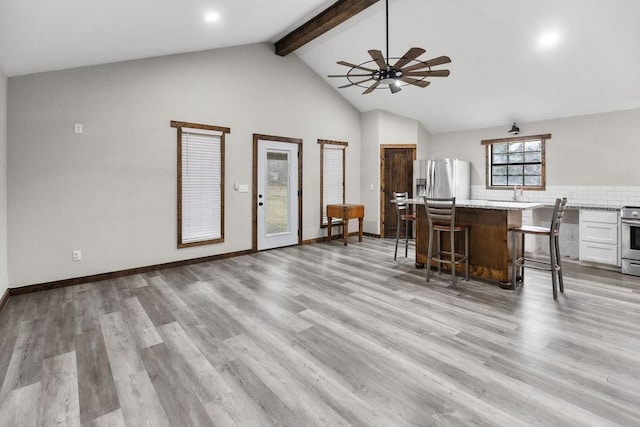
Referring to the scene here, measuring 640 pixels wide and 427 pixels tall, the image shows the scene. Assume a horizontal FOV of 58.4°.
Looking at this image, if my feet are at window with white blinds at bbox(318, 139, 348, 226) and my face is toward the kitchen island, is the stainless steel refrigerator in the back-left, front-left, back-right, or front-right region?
front-left

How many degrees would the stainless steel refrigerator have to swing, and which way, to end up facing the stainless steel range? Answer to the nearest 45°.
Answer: approximately 90° to its left

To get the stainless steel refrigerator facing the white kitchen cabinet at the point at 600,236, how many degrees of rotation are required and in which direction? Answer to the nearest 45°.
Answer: approximately 90° to its left

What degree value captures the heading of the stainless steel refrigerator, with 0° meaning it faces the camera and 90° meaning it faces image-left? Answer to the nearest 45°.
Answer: approximately 45°

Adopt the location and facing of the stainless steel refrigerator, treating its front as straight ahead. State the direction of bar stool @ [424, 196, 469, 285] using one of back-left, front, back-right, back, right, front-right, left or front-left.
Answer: front-left

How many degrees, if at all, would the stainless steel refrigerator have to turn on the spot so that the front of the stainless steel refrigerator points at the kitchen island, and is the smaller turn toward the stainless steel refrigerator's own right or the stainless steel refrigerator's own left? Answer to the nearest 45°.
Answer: approximately 45° to the stainless steel refrigerator's own left

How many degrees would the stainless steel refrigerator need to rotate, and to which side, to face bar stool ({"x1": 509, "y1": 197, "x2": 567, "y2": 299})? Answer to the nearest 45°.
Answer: approximately 45° to its left

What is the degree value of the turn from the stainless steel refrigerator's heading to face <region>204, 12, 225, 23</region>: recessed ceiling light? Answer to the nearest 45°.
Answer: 0° — it already faces it

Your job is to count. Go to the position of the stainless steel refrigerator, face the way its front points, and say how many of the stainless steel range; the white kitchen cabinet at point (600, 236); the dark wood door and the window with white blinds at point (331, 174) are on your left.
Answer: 2

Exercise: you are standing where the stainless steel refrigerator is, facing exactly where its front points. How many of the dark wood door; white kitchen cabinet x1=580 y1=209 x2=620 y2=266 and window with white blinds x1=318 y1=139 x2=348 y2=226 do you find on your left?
1
